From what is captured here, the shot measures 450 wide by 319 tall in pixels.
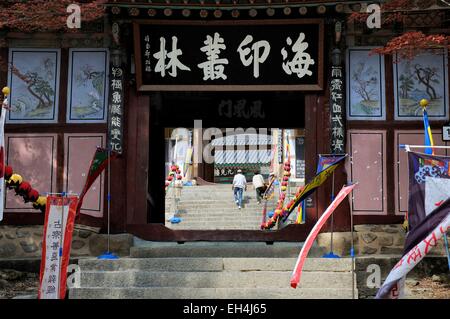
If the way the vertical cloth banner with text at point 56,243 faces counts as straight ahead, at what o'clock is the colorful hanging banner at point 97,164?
The colorful hanging banner is roughly at 7 o'clock from the vertical cloth banner with text.

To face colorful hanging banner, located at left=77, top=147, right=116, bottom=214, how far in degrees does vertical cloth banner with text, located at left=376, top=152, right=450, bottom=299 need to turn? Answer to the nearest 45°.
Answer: approximately 90° to its right

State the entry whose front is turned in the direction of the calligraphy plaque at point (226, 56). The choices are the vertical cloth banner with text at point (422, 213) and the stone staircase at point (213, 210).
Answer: the stone staircase

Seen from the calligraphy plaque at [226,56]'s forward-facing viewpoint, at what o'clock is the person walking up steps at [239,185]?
The person walking up steps is roughly at 6 o'clock from the calligraphy plaque.

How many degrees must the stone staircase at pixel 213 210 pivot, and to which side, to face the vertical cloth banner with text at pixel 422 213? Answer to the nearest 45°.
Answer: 0° — it already faces it

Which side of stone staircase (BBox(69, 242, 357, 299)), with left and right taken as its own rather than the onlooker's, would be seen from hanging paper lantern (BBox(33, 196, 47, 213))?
right

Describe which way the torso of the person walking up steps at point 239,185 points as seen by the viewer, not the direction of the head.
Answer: away from the camera

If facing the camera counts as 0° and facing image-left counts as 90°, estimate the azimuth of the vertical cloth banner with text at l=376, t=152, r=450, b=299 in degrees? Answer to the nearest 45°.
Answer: approximately 0°

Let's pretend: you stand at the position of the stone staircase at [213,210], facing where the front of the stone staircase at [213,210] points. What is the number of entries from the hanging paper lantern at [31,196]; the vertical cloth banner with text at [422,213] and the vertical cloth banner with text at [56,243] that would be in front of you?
3

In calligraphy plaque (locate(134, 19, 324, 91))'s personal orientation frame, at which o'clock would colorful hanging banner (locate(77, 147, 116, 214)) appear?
The colorful hanging banner is roughly at 2 o'clock from the calligraphy plaque.

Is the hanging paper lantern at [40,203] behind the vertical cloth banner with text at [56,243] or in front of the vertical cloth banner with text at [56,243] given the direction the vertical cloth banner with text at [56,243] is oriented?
behind
